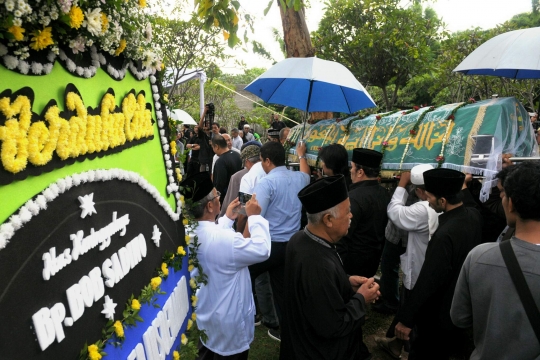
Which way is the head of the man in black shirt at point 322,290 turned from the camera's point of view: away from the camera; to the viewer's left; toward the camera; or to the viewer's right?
to the viewer's right

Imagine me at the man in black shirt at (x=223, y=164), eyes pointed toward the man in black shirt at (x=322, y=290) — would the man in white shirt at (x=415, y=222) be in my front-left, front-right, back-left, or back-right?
front-left

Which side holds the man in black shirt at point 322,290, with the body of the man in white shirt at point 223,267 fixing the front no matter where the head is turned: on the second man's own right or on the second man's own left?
on the second man's own right

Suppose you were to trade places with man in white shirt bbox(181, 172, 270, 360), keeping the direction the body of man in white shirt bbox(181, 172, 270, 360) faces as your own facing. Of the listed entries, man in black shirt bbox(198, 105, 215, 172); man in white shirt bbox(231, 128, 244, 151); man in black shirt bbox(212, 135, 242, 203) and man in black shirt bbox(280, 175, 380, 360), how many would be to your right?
1

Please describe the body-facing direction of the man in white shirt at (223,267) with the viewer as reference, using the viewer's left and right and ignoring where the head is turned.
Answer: facing away from the viewer and to the right of the viewer

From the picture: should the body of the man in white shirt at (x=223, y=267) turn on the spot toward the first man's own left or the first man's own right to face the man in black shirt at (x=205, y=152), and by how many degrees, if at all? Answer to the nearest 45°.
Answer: approximately 45° to the first man's own left

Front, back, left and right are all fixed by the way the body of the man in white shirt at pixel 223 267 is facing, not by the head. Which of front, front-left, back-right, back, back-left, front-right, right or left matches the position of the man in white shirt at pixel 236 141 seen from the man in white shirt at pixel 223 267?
front-left

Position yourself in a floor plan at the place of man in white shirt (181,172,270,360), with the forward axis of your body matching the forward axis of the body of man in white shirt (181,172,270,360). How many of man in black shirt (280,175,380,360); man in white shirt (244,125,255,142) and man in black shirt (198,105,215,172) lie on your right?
1

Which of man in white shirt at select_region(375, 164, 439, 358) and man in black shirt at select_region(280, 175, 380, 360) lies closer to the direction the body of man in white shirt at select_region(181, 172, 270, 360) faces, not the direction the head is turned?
the man in white shirt

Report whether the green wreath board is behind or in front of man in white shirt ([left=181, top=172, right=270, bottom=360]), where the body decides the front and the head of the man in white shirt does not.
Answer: behind

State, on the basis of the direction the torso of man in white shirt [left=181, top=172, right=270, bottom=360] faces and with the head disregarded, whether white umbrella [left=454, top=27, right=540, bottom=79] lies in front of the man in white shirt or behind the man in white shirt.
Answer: in front
